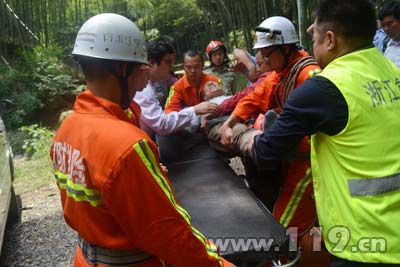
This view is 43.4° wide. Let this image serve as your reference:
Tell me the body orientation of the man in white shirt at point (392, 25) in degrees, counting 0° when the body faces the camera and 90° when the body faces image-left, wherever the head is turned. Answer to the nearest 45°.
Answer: approximately 45°

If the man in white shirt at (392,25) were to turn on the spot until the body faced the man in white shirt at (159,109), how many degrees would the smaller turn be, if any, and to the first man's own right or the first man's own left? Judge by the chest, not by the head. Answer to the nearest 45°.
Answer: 0° — they already face them

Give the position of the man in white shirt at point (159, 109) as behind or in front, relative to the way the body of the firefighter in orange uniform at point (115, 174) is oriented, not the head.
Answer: in front

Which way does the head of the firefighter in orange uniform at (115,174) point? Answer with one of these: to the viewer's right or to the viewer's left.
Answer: to the viewer's right

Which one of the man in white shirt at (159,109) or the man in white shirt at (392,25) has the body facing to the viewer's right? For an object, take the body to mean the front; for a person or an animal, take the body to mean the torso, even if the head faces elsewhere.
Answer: the man in white shirt at (159,109)

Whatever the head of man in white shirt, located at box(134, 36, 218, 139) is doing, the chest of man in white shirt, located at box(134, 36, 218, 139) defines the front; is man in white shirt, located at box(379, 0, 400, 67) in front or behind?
in front

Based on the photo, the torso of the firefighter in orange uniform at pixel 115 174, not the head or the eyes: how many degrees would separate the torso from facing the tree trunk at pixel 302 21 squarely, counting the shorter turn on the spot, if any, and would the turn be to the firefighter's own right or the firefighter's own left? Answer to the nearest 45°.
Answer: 0° — they already face it

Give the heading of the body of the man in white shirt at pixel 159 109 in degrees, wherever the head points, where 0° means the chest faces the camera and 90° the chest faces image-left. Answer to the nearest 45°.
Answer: approximately 270°
